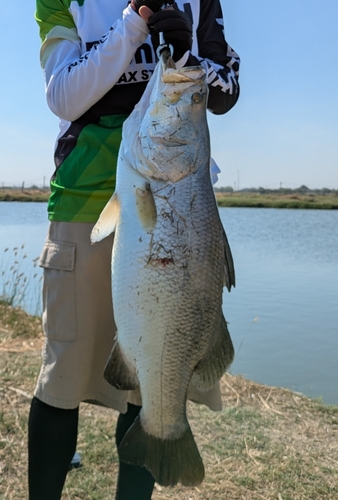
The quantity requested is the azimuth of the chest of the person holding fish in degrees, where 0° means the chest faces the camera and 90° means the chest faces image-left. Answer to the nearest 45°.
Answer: approximately 315°
